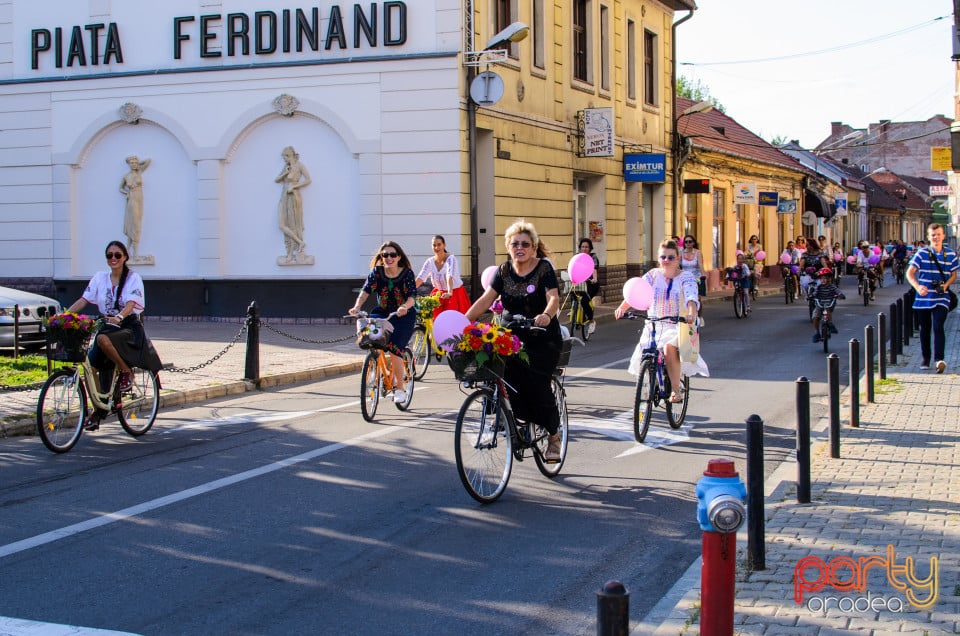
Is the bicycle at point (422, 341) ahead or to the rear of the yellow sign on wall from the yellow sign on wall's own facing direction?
ahead

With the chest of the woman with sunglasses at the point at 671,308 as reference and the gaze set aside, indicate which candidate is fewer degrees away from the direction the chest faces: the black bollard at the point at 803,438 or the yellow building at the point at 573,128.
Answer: the black bollard

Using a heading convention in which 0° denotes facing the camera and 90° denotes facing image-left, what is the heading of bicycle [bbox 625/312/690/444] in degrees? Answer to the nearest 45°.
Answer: approximately 45°

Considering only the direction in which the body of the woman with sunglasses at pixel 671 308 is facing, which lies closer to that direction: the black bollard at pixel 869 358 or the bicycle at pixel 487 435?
the bicycle

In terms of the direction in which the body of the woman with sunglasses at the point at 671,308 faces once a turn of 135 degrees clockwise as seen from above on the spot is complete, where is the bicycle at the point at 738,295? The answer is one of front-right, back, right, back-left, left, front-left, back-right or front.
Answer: front-right

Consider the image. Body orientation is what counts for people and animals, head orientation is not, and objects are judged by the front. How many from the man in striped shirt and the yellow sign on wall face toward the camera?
2

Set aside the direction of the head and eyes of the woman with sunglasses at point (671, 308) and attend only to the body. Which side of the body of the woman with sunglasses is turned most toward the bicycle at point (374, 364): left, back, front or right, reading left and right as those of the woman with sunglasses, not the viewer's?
right
